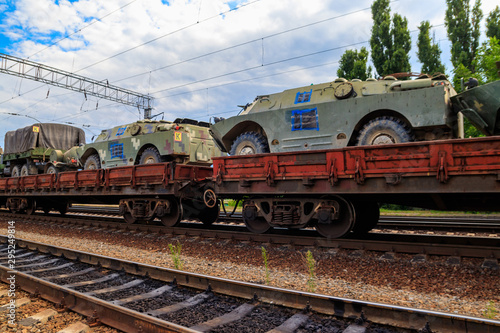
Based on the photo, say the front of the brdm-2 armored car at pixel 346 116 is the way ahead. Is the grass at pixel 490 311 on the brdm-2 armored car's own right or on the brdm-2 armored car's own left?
on the brdm-2 armored car's own left

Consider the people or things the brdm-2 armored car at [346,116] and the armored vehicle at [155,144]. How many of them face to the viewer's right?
0

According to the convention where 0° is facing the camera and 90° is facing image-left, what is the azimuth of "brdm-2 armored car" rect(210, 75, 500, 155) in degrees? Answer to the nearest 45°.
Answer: approximately 90°

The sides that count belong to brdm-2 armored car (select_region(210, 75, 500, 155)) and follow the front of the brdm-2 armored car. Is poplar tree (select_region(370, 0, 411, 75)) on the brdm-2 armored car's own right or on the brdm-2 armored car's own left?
on the brdm-2 armored car's own right

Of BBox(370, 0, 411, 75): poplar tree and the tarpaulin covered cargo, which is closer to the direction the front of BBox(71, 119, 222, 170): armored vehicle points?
the tarpaulin covered cargo

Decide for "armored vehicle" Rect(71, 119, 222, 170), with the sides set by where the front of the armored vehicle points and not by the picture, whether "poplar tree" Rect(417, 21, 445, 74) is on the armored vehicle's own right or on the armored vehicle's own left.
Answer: on the armored vehicle's own right

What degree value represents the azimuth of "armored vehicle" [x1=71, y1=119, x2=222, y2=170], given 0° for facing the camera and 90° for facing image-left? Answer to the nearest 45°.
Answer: approximately 135°

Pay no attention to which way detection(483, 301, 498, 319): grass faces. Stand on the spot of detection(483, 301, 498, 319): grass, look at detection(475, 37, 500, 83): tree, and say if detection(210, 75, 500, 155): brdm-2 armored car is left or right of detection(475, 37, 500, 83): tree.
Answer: left
